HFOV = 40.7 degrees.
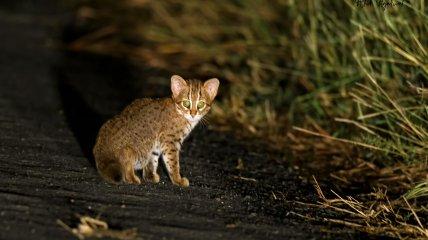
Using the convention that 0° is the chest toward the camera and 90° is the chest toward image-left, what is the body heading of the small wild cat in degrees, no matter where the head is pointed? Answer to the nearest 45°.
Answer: approximately 270°
